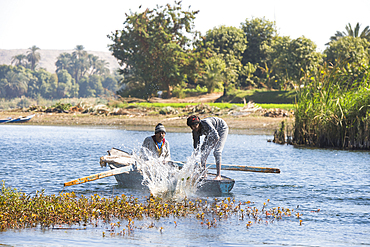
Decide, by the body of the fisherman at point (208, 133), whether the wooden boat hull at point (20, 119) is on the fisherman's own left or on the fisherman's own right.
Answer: on the fisherman's own right

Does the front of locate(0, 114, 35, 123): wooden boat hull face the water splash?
no

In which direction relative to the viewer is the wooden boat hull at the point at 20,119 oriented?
to the viewer's right

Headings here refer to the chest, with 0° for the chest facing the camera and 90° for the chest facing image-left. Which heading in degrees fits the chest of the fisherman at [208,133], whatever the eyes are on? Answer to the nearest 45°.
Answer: approximately 45°
